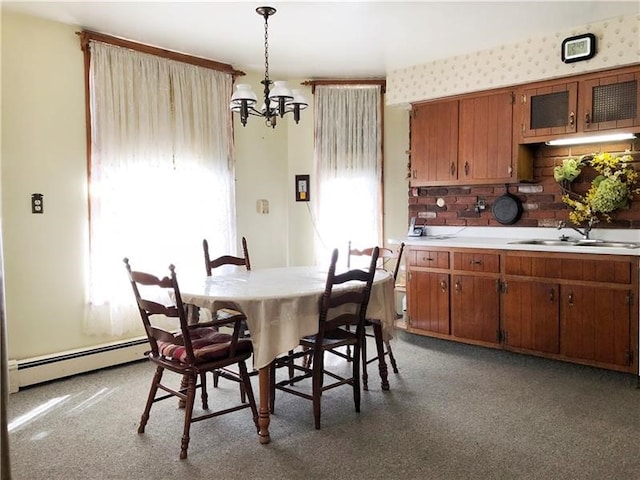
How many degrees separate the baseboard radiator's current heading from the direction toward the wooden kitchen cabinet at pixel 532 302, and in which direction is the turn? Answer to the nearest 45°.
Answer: approximately 45° to its left

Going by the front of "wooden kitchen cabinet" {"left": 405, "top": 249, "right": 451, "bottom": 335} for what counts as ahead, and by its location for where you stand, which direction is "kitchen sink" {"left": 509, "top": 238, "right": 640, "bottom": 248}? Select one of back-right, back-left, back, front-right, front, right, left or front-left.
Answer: back-left

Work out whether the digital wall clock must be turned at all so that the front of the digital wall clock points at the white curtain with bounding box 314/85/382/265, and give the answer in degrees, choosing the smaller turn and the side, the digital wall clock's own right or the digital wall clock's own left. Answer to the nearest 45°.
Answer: approximately 45° to the digital wall clock's own right

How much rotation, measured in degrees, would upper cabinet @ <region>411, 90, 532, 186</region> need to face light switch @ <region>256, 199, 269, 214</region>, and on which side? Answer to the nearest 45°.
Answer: approximately 45° to its right

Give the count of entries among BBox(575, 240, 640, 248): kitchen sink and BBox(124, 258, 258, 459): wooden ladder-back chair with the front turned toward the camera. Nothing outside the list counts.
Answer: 1

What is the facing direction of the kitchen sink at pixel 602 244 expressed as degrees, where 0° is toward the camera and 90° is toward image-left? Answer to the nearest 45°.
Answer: approximately 0°

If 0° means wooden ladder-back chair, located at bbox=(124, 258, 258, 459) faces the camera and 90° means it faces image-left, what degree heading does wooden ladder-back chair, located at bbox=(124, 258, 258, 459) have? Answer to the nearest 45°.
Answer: approximately 225°

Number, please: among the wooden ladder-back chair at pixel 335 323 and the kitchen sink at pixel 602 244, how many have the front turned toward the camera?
1

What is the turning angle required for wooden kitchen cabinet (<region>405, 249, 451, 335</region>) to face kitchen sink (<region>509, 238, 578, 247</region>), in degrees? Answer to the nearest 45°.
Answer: approximately 135° to its left

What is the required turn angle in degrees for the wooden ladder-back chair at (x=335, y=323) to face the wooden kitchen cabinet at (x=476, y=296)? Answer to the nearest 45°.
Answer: approximately 90° to its right

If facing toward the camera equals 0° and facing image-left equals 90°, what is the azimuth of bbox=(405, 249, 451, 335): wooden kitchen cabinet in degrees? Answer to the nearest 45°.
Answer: approximately 45°
